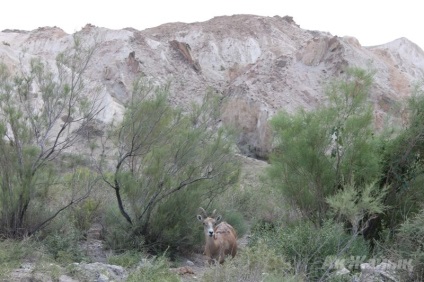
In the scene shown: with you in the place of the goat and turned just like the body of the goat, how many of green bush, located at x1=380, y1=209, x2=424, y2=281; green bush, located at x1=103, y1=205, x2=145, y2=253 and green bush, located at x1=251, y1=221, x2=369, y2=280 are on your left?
2

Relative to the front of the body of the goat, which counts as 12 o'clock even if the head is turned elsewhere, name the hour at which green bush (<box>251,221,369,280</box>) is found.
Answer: The green bush is roughly at 9 o'clock from the goat.

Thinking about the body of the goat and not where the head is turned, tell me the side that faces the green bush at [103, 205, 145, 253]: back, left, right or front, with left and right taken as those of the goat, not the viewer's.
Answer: right

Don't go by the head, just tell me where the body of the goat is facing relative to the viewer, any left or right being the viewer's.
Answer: facing the viewer and to the left of the viewer

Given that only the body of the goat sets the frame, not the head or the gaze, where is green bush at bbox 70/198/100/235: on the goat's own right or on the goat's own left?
on the goat's own right

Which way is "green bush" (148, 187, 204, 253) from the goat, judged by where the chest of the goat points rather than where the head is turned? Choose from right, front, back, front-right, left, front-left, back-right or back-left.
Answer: right

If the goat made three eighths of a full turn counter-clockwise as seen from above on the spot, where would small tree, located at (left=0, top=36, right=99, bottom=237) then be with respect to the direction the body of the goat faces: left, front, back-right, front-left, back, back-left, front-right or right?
back

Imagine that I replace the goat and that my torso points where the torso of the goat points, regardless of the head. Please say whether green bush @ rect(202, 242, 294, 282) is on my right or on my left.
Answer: on my left

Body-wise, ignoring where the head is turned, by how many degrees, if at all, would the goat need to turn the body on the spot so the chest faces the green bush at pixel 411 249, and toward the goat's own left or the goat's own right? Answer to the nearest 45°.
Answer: approximately 90° to the goat's own left

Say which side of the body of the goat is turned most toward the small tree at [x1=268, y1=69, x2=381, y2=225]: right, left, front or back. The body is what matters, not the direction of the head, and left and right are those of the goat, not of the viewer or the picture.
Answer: back

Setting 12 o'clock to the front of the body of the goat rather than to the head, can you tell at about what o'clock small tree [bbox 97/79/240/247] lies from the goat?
The small tree is roughly at 3 o'clock from the goat.

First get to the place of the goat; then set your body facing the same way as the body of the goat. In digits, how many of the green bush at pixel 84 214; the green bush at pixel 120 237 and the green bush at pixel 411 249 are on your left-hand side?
1
